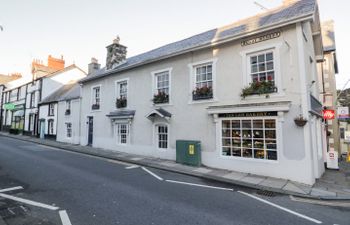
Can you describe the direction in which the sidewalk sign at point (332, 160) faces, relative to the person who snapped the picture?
facing the viewer

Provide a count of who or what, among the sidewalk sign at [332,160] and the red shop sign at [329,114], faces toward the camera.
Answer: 2

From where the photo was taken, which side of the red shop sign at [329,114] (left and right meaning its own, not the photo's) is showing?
front

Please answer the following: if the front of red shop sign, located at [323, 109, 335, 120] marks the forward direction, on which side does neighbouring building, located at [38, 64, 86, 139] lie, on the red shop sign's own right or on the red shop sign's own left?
on the red shop sign's own right

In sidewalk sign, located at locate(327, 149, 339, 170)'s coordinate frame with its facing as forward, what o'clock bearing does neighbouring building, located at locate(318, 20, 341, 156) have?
The neighbouring building is roughly at 6 o'clock from the sidewalk sign.
